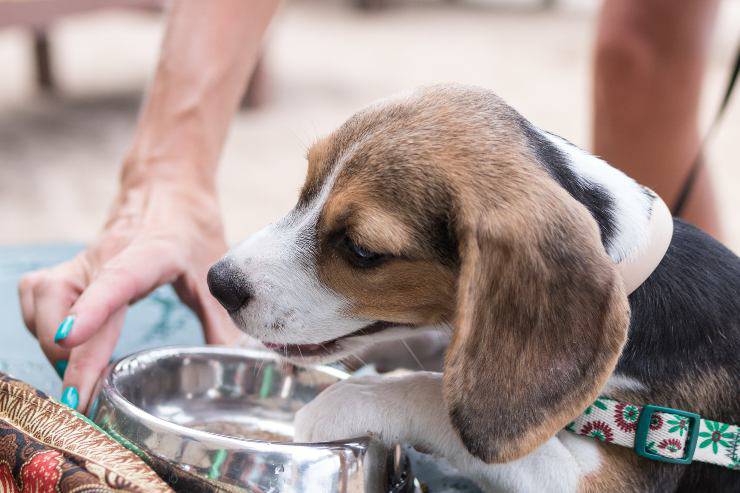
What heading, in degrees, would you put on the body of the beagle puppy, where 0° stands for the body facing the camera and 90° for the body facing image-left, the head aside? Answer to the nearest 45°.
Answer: approximately 90°
